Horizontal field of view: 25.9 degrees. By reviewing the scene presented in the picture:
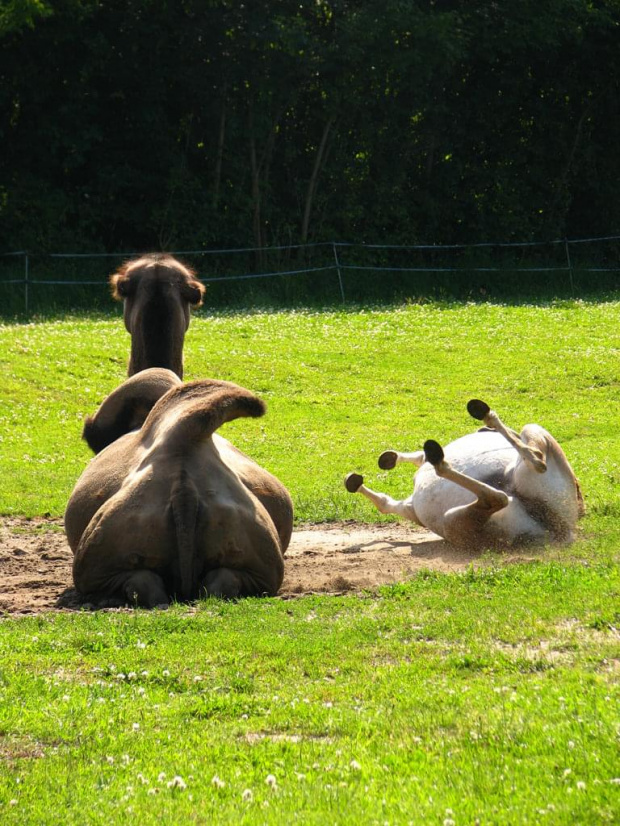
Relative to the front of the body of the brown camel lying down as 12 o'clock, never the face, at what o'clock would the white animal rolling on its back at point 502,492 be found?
The white animal rolling on its back is roughly at 2 o'clock from the brown camel lying down.

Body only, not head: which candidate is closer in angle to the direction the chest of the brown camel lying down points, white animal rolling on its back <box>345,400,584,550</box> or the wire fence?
the wire fence

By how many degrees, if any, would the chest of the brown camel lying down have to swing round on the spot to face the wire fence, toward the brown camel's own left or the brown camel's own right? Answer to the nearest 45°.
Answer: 0° — it already faces it

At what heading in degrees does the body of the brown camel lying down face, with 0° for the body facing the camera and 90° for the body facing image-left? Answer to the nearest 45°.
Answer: approximately 180°
